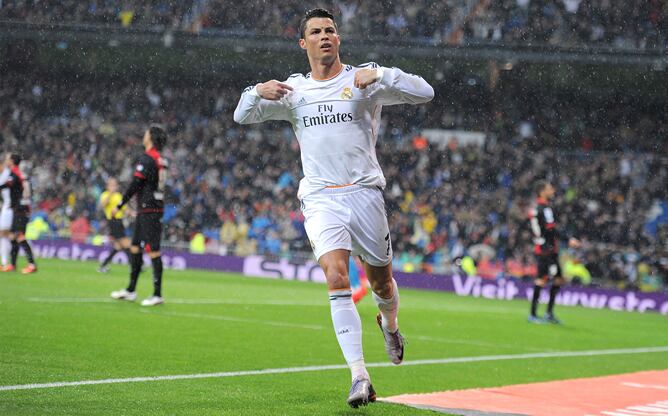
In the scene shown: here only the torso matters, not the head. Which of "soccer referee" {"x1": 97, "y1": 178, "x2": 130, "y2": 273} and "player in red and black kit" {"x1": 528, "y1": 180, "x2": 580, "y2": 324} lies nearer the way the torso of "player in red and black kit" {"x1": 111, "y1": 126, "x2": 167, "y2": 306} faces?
the soccer referee

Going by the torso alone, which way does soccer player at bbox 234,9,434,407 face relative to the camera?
toward the camera

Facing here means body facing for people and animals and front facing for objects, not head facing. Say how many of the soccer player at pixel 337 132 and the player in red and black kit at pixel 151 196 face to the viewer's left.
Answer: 1

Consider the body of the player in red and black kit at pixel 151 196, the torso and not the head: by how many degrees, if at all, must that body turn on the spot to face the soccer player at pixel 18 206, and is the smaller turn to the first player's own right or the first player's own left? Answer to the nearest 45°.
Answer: approximately 45° to the first player's own right

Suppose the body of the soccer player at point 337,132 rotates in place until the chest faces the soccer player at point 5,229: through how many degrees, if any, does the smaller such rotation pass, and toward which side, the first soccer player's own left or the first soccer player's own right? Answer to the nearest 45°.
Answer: approximately 135° to the first soccer player's own right

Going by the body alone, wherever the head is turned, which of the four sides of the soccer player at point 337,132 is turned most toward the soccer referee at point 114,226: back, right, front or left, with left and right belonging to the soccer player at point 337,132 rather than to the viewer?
back

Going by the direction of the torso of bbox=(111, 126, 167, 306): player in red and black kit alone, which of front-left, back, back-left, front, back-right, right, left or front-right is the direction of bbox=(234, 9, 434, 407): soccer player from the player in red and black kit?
left

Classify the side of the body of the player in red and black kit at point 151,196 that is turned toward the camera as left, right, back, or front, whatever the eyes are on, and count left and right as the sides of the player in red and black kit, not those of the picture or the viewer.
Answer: left

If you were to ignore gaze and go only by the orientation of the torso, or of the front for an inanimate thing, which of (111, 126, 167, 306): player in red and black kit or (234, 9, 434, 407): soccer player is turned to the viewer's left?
the player in red and black kit

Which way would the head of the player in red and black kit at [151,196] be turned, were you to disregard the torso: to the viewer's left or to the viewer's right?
to the viewer's left

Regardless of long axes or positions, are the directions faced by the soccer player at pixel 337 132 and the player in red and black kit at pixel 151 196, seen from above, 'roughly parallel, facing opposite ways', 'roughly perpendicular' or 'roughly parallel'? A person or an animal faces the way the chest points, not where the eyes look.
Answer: roughly perpendicular
